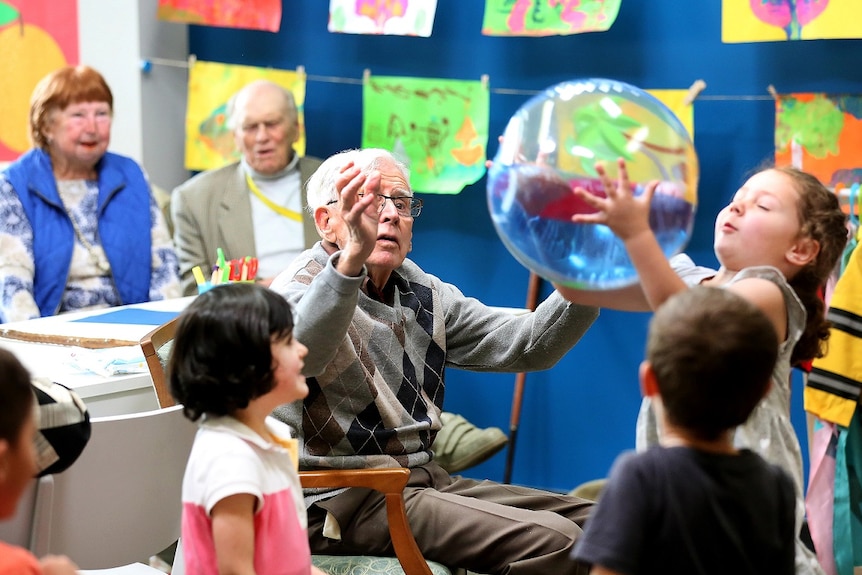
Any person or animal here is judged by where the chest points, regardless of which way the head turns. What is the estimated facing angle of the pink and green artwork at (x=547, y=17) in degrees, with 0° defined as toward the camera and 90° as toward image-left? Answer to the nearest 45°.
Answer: approximately 0°

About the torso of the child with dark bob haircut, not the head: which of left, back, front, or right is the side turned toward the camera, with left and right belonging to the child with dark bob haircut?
right

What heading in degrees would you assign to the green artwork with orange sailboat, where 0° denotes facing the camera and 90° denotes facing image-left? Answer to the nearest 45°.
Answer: approximately 0°

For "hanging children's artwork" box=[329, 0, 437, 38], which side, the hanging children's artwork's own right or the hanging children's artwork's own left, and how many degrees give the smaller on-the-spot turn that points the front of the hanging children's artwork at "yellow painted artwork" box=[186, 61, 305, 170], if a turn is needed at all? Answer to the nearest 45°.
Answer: approximately 135° to the hanging children's artwork's own right
